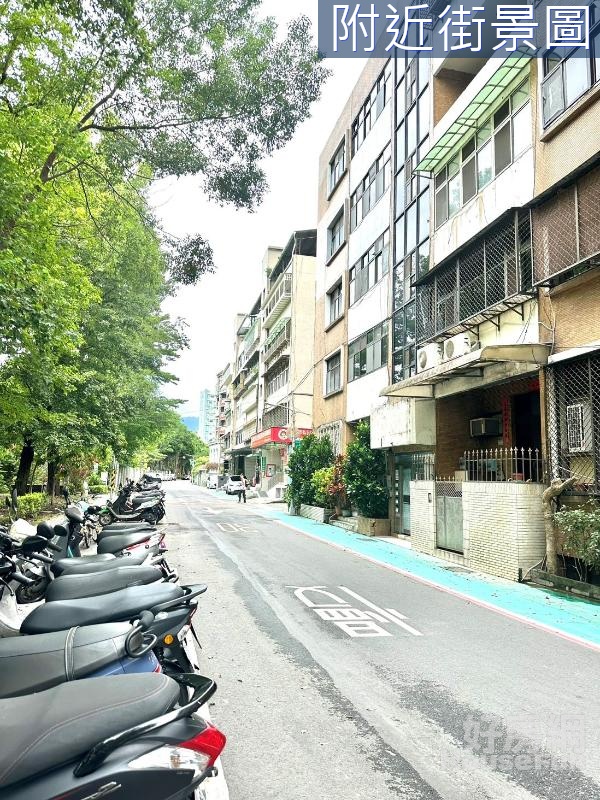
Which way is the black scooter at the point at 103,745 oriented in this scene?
to the viewer's left

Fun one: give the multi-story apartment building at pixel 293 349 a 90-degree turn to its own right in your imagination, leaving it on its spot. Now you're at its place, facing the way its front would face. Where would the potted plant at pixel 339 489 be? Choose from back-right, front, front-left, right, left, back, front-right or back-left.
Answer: back

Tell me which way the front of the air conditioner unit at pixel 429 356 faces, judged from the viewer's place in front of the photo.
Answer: facing the viewer and to the left of the viewer

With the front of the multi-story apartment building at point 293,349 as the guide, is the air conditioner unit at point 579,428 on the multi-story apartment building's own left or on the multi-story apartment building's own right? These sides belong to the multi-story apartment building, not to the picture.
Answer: on the multi-story apartment building's own left

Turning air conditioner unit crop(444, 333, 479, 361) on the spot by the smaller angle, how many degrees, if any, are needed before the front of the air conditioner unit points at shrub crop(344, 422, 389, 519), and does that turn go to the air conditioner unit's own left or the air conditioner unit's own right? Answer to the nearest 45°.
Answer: approximately 90° to the air conditioner unit's own right

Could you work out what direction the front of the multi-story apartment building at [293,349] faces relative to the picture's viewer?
facing to the left of the viewer

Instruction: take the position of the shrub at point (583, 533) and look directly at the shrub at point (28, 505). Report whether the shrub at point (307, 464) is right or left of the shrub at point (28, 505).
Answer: right

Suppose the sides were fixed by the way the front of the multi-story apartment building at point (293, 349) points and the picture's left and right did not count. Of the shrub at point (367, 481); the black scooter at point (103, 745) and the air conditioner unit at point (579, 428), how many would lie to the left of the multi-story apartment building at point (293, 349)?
3

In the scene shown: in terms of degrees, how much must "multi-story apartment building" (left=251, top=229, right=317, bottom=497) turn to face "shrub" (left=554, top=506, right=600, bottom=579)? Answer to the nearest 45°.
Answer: approximately 90° to its left

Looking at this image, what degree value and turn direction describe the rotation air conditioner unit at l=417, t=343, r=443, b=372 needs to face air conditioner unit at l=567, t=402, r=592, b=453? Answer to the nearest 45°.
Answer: approximately 90° to its left

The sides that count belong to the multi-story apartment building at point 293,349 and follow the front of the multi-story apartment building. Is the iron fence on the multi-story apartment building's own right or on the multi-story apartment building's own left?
on the multi-story apartment building's own left

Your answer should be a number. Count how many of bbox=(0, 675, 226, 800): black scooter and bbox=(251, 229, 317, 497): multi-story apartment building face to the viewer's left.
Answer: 2

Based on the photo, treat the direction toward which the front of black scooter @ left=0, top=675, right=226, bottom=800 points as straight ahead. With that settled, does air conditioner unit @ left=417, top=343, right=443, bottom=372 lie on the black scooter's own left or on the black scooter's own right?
on the black scooter's own right

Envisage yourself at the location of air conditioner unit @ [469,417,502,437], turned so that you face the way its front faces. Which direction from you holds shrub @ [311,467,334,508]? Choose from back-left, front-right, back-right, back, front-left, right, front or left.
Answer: right

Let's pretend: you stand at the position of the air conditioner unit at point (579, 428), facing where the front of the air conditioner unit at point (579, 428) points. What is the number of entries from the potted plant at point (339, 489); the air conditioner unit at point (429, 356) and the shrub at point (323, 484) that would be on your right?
3
